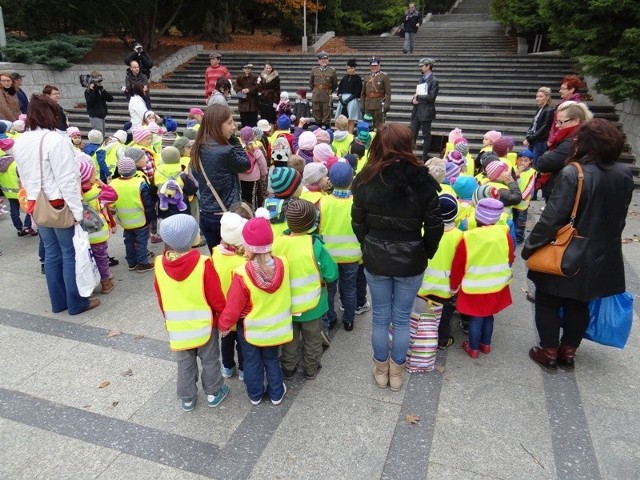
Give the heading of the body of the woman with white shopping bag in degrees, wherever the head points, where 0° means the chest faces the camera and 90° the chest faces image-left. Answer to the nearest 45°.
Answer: approximately 225°

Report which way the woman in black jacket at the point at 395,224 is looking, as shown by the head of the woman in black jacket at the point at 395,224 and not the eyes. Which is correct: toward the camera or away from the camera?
away from the camera

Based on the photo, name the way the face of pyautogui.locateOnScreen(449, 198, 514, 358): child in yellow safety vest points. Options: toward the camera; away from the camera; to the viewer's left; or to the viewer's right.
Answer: away from the camera

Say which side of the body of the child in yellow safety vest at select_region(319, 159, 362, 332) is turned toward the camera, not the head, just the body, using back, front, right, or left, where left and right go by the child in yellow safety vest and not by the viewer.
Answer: back

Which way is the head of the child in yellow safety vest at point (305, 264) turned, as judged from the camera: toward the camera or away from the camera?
away from the camera

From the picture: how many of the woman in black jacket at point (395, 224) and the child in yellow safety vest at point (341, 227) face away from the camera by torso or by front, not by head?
2

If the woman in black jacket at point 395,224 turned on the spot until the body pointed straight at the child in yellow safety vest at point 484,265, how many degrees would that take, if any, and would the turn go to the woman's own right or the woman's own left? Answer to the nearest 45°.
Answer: approximately 45° to the woman's own right

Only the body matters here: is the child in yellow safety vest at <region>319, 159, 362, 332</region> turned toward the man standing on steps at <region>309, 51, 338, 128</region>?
yes

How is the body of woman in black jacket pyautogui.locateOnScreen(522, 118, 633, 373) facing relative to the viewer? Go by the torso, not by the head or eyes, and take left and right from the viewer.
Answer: facing away from the viewer and to the left of the viewer

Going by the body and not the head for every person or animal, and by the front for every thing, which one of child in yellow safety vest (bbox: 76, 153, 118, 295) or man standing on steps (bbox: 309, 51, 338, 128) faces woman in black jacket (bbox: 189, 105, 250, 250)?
the man standing on steps

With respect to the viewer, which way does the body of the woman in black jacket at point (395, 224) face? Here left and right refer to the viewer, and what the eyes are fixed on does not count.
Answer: facing away from the viewer

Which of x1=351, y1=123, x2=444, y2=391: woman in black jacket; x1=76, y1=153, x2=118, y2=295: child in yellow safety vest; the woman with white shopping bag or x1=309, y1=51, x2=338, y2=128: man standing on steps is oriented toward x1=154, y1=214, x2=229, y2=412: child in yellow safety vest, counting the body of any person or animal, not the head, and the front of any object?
the man standing on steps
